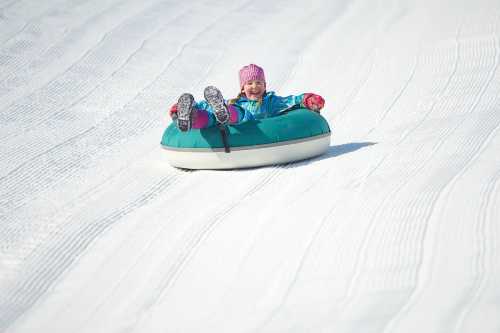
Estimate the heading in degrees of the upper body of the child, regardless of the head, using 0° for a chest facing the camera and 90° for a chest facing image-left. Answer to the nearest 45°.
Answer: approximately 45°
